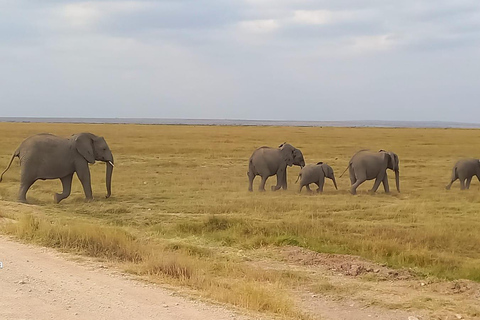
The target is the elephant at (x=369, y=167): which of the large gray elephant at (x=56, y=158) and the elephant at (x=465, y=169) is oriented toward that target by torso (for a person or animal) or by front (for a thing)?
the large gray elephant

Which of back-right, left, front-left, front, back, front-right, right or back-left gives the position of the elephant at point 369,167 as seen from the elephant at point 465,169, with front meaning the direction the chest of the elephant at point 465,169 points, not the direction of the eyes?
back-right

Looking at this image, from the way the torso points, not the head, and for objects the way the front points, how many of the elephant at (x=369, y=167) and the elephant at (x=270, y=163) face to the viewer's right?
2

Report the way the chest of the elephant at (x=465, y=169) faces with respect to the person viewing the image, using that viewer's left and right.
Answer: facing to the right of the viewer

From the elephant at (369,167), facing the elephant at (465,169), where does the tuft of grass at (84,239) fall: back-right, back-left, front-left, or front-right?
back-right

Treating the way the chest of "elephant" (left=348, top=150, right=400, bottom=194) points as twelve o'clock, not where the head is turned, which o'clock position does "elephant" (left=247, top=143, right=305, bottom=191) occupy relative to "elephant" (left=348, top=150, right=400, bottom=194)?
"elephant" (left=247, top=143, right=305, bottom=191) is roughly at 6 o'clock from "elephant" (left=348, top=150, right=400, bottom=194).

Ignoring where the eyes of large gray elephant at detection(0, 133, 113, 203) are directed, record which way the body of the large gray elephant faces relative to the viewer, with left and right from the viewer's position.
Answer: facing to the right of the viewer

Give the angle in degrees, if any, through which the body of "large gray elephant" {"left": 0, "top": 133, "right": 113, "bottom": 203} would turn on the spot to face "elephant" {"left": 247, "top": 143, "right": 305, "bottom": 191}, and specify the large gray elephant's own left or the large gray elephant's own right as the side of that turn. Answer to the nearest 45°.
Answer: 0° — it already faces it

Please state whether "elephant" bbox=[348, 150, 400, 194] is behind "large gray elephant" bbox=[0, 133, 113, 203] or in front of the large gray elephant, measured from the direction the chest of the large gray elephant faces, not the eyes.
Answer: in front

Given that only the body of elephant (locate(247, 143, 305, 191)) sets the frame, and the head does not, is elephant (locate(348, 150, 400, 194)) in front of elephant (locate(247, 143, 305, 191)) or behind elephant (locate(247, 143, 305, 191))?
in front

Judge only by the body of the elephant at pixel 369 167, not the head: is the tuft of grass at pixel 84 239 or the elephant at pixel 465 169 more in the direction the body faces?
the elephant

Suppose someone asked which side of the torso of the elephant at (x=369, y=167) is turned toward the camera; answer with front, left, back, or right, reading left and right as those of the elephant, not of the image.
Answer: right

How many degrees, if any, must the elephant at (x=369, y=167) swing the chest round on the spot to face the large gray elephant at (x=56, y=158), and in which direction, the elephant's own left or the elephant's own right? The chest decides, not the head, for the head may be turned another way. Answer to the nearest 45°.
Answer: approximately 135° to the elephant's own right

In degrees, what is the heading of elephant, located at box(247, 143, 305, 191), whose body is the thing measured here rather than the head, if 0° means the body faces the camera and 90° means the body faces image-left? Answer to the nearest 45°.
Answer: approximately 270°

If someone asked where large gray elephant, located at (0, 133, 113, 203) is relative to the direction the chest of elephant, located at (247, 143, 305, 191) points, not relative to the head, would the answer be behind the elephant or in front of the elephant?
behind
